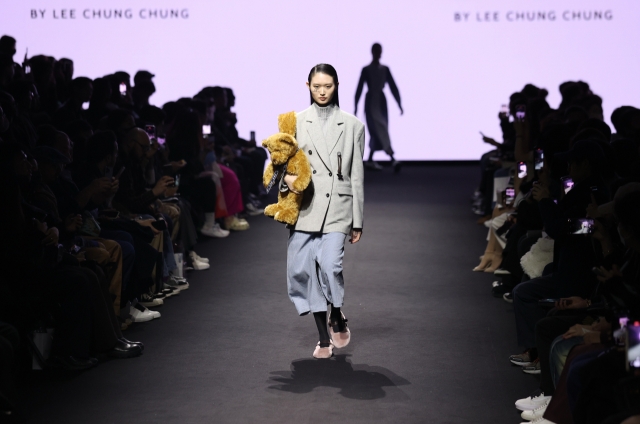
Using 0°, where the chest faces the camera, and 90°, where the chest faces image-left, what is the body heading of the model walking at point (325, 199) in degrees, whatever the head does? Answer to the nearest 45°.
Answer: approximately 0°
